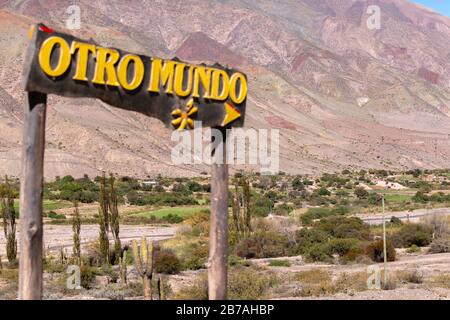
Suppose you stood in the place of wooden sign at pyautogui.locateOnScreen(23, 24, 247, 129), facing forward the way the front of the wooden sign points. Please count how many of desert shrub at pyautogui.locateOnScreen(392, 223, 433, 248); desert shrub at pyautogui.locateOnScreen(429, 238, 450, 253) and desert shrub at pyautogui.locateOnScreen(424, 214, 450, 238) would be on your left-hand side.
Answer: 3

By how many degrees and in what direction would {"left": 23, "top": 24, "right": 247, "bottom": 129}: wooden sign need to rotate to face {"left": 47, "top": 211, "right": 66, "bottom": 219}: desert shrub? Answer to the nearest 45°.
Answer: approximately 135° to its left

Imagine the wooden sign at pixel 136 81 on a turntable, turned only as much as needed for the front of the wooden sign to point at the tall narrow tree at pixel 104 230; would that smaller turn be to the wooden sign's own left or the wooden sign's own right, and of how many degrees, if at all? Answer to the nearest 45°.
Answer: approximately 135° to the wooden sign's own left

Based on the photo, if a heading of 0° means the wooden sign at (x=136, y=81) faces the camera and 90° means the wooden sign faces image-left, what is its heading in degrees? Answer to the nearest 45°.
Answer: approximately 315°

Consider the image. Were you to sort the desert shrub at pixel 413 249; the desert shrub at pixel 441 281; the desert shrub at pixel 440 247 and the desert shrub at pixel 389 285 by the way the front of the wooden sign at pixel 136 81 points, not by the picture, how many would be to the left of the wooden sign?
4

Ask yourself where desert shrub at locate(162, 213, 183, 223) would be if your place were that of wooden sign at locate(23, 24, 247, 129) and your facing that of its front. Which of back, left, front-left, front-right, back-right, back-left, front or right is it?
back-left

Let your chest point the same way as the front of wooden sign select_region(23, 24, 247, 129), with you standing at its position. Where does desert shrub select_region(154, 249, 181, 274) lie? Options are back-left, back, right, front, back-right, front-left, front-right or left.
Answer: back-left

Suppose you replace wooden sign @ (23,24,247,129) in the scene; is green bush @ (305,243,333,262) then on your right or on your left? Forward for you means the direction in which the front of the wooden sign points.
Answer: on your left

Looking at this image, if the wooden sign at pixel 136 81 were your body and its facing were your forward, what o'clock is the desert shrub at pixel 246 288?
The desert shrub is roughly at 8 o'clock from the wooden sign.

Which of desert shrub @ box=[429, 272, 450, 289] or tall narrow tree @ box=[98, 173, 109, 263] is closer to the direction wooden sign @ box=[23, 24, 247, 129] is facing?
the desert shrub

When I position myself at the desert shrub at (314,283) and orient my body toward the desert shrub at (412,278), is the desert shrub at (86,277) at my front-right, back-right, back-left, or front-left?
back-left

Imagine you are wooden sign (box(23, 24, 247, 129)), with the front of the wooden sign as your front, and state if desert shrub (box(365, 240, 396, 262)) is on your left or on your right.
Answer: on your left
